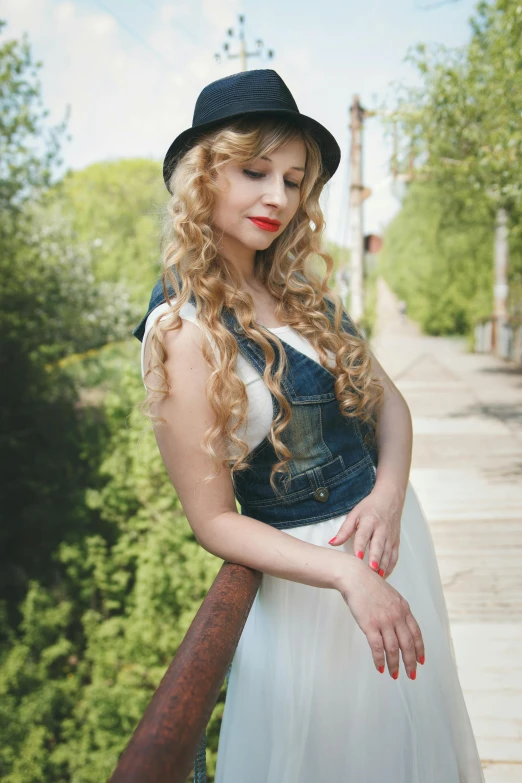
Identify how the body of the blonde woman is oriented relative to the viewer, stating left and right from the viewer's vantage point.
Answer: facing the viewer and to the right of the viewer

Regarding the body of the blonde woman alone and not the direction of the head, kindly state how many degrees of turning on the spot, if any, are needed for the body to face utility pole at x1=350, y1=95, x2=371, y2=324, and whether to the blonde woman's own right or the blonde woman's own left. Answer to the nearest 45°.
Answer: approximately 135° to the blonde woman's own left

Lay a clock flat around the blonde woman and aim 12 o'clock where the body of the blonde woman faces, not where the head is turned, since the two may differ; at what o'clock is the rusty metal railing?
The rusty metal railing is roughly at 2 o'clock from the blonde woman.

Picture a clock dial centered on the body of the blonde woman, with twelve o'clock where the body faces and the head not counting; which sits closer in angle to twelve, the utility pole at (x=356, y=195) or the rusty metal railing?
the rusty metal railing
